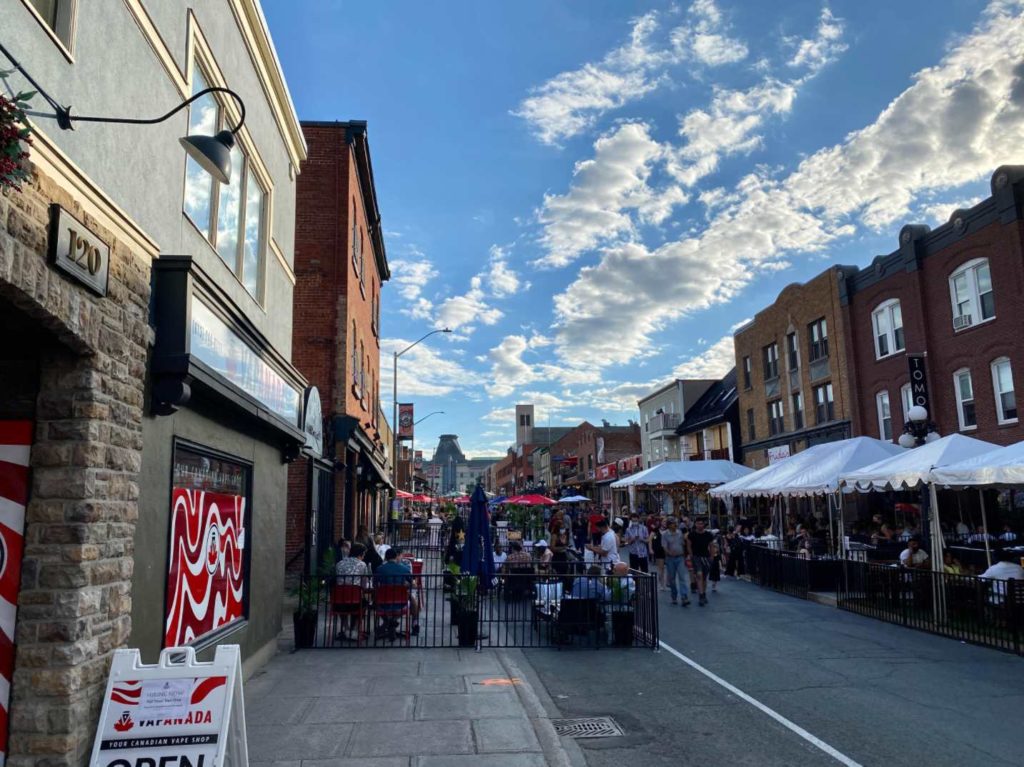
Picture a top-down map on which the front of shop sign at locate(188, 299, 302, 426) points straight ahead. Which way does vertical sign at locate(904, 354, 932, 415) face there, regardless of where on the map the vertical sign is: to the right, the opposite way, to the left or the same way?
to the right

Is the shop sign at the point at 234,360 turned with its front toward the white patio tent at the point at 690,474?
no

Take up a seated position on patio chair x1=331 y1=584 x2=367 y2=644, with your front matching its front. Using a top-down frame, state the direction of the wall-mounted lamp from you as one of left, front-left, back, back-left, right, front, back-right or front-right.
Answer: back

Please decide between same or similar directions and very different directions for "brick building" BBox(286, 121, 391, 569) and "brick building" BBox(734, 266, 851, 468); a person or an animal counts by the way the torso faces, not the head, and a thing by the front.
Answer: very different directions

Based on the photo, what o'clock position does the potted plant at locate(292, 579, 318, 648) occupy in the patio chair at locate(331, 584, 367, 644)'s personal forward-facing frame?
The potted plant is roughly at 8 o'clock from the patio chair.

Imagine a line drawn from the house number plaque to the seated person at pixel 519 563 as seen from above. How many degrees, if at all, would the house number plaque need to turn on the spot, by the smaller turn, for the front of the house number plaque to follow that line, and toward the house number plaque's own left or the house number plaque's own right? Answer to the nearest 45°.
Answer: approximately 90° to the house number plaque's own left

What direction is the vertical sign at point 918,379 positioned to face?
toward the camera

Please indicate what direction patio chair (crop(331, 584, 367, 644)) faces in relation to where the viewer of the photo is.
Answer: facing away from the viewer

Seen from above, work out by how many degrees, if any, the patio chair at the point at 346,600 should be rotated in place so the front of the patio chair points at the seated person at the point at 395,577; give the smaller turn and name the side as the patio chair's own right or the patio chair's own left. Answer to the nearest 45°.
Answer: approximately 90° to the patio chair's own right

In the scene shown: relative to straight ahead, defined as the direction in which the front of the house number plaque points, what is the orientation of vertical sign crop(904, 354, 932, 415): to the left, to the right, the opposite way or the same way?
to the right

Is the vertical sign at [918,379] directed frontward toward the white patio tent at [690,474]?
no

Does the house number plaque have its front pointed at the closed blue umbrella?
no

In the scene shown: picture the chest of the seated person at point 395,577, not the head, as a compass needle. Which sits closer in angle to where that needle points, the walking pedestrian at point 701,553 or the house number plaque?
the walking pedestrian

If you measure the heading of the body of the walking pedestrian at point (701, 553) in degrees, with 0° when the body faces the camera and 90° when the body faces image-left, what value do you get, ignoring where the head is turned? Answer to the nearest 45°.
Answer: approximately 0°

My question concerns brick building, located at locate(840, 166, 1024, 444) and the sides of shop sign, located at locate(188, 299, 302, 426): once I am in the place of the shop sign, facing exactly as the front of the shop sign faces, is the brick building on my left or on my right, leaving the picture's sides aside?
on my left

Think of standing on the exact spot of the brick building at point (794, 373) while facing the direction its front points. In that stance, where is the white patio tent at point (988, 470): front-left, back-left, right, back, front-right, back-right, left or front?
front-left

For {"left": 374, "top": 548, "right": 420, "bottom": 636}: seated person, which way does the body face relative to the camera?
away from the camera

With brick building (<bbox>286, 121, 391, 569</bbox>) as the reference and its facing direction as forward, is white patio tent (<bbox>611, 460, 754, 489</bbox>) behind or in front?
in front

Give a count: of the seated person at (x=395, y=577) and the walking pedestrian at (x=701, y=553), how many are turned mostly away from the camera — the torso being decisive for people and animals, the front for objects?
1

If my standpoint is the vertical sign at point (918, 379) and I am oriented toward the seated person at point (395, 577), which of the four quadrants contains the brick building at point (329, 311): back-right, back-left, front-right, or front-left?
front-right
